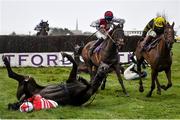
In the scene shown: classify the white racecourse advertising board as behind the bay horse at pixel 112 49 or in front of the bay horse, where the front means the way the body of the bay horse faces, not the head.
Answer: behind

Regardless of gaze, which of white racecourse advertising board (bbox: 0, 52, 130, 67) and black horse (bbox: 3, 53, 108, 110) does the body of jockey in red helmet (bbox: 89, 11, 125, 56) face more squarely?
the black horse
